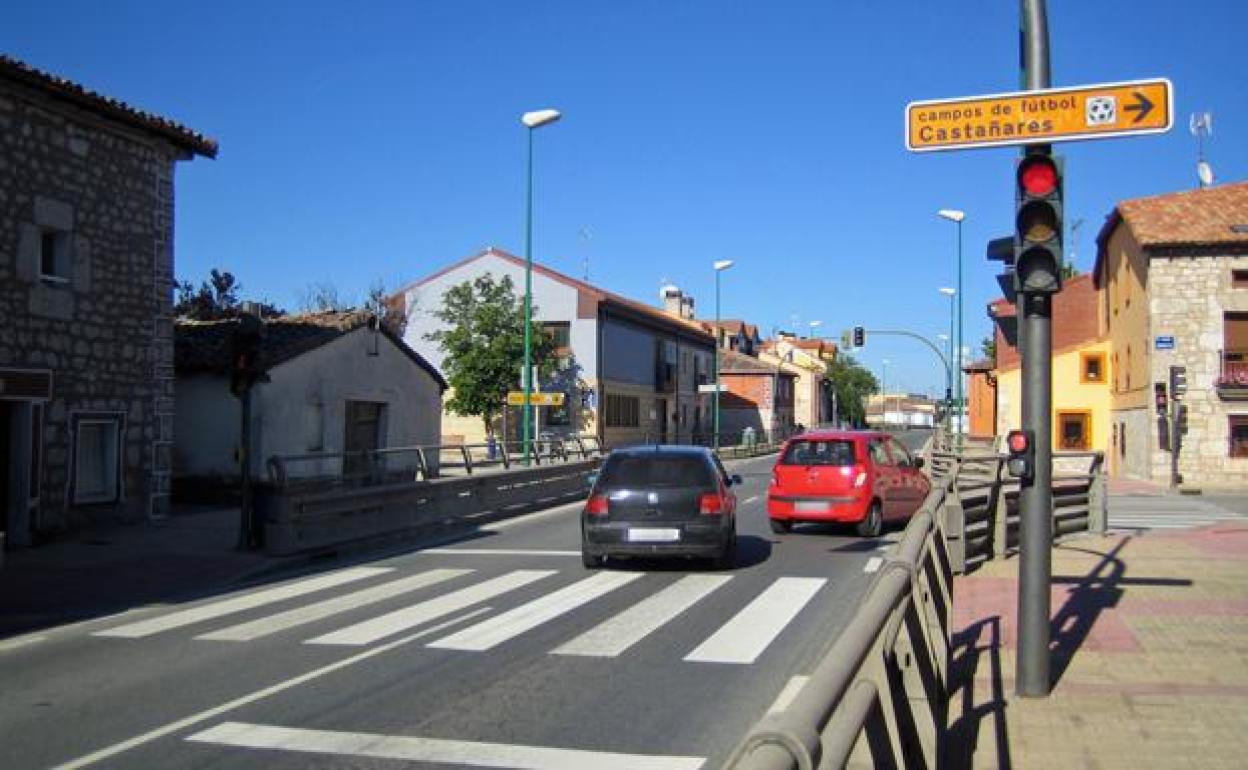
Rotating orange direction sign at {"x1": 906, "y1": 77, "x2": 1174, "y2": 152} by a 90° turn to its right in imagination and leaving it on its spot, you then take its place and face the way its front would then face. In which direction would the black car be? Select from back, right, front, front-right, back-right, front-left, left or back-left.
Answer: front-right

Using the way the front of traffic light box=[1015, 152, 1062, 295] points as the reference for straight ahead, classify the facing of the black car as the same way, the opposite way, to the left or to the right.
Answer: the opposite way

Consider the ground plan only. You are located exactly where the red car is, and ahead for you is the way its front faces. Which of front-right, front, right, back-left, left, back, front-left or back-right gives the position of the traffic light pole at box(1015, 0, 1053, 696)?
back-right

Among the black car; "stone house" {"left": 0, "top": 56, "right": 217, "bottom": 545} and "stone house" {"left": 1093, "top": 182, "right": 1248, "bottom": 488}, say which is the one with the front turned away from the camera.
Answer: the black car

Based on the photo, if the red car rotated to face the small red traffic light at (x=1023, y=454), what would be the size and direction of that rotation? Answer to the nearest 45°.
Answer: approximately 135° to its right

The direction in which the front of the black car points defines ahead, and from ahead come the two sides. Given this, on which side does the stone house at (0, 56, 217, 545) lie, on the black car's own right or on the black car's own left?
on the black car's own left

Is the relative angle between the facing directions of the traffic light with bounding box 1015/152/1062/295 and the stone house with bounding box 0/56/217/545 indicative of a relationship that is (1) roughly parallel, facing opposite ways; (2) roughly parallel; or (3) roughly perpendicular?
roughly perpendicular

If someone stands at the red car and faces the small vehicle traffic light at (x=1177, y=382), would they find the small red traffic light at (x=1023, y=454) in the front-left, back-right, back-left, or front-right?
back-right

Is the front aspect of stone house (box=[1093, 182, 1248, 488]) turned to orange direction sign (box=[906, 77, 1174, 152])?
yes

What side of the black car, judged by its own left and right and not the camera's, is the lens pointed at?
back

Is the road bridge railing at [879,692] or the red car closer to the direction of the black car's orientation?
the red car

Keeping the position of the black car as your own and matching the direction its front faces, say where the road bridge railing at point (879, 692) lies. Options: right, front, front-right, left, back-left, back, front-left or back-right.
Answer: back

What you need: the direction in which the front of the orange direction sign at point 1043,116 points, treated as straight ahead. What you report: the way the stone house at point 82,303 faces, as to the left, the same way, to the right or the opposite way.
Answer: to the left
